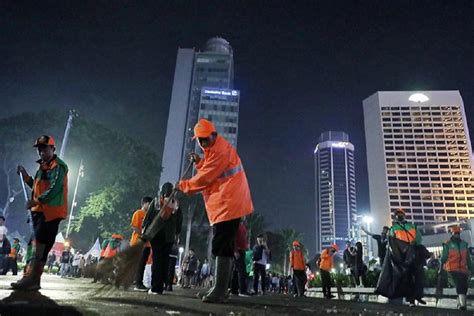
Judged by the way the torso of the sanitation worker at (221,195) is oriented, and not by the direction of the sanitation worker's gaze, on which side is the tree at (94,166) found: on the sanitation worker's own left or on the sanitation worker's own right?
on the sanitation worker's own right

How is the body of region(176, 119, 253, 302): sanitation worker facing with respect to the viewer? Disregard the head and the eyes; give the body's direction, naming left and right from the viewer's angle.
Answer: facing to the left of the viewer

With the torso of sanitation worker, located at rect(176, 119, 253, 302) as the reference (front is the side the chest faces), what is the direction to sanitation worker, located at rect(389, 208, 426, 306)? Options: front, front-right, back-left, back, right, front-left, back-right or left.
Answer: back-right

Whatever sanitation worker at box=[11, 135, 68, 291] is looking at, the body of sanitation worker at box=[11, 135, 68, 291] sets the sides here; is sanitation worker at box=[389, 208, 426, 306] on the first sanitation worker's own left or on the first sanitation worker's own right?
on the first sanitation worker's own left

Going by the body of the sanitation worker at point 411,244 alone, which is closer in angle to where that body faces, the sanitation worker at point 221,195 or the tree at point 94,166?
the sanitation worker
